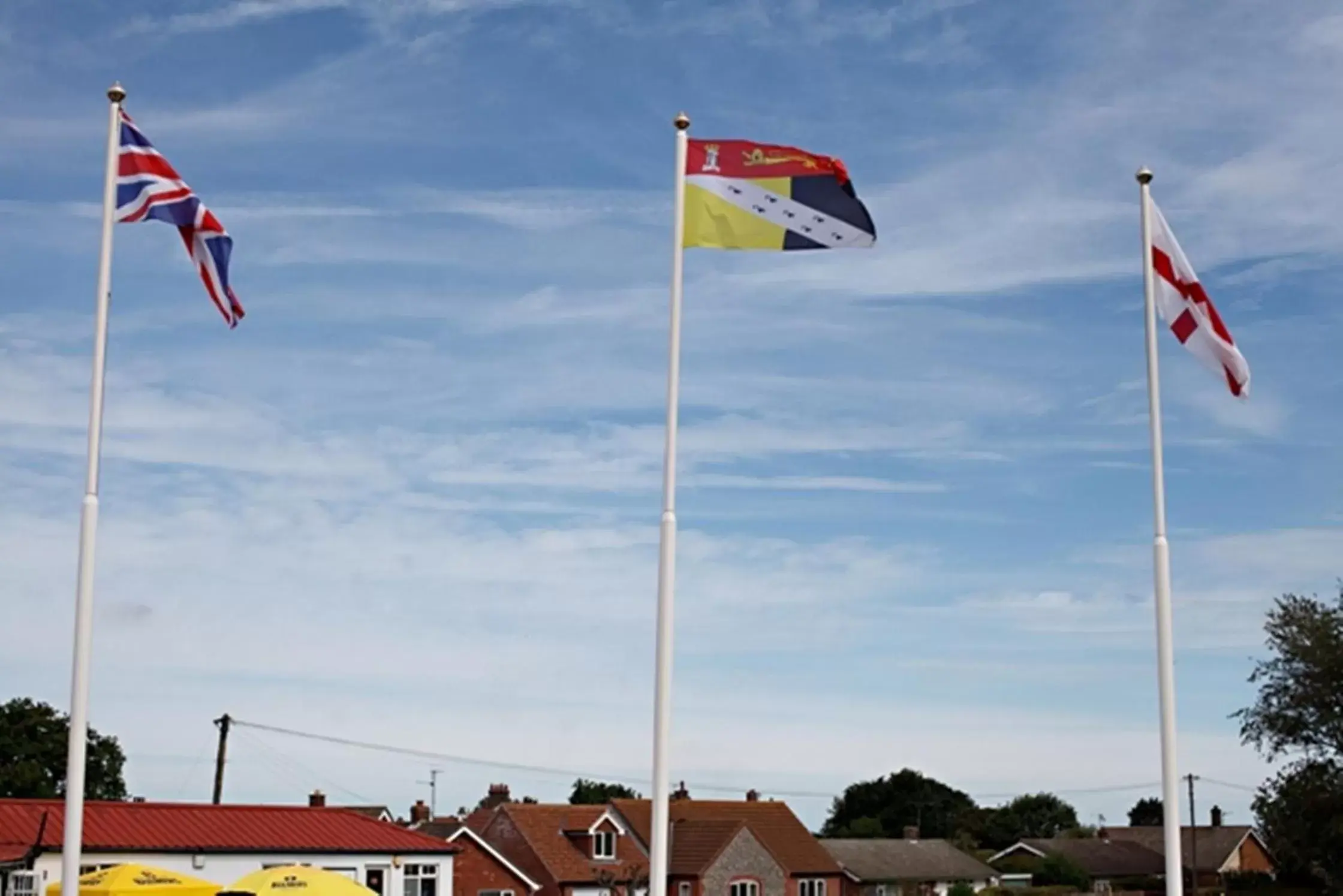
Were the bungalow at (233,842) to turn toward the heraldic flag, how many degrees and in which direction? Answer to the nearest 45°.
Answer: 0° — it already faces it

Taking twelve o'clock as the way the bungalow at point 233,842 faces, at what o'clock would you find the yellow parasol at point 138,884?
The yellow parasol is roughly at 12 o'clock from the bungalow.

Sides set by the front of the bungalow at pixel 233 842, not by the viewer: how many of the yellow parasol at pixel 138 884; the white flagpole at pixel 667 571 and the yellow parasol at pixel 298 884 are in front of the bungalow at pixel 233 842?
3

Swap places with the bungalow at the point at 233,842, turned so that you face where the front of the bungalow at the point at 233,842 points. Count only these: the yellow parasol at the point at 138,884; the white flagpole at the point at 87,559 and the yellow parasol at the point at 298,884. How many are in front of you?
3

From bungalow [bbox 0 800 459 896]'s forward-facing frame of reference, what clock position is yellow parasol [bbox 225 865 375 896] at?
The yellow parasol is roughly at 12 o'clock from the bungalow.

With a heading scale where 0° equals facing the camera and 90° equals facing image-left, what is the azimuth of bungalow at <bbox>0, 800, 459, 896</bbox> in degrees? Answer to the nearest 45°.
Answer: approximately 0°

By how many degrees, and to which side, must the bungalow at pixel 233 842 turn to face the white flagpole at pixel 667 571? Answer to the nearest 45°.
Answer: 0° — it already faces it

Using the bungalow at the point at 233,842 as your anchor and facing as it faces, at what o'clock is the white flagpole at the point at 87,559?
The white flagpole is roughly at 12 o'clock from the bungalow.
